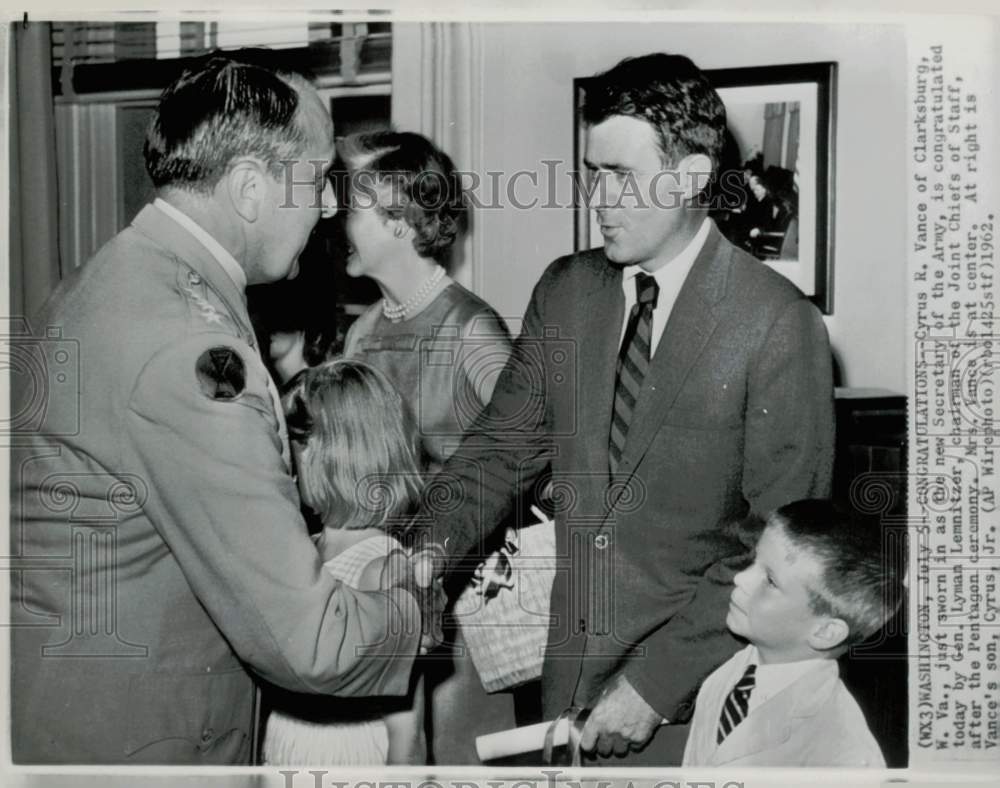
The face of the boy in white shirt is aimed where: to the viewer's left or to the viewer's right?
to the viewer's left

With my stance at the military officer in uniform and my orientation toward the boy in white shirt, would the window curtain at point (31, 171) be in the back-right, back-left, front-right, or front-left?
back-left

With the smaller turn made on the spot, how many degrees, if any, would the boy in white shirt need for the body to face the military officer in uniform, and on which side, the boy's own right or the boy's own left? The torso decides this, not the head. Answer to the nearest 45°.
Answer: approximately 45° to the boy's own right

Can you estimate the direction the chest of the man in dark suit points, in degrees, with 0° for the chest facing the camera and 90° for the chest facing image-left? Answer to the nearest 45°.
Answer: approximately 45°

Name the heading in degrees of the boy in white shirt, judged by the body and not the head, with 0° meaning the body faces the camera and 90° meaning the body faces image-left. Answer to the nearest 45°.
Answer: approximately 45°

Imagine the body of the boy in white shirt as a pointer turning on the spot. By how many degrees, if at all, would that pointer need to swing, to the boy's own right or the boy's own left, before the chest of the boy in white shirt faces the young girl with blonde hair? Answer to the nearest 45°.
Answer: approximately 45° to the boy's own right

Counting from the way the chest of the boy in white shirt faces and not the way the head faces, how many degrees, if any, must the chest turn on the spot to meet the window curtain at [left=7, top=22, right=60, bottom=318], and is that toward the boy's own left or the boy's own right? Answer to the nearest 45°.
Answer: approximately 45° to the boy's own right

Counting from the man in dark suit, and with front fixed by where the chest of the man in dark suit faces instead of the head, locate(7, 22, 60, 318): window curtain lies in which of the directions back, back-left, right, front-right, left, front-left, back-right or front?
front-right
